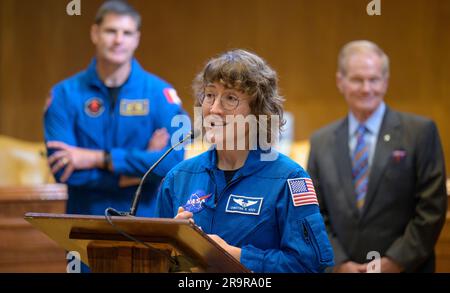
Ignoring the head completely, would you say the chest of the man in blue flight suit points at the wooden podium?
yes

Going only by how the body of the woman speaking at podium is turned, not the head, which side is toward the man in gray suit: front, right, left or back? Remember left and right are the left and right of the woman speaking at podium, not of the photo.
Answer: back

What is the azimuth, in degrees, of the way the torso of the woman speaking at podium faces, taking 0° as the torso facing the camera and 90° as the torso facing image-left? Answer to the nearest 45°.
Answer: approximately 45°

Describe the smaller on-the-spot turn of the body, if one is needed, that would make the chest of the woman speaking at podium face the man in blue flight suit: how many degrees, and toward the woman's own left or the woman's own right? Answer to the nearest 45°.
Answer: approximately 90° to the woman's own right
